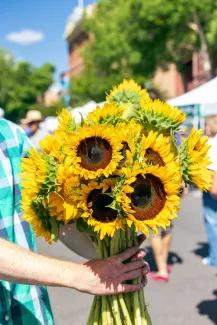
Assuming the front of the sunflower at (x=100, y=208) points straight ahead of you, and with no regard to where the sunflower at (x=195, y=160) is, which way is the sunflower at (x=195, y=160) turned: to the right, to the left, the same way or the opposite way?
to the left

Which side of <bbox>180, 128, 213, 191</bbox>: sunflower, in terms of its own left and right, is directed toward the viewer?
right

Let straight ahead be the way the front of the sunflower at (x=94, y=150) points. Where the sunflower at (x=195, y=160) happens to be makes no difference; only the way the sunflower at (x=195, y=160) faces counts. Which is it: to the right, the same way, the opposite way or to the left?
to the left

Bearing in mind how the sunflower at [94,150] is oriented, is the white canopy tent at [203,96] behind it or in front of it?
behind

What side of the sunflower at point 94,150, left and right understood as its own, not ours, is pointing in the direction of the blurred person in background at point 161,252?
back

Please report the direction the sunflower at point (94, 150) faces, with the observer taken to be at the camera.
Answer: facing the viewer

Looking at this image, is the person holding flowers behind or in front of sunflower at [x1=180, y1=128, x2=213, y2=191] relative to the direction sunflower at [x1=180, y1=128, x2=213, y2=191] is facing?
behind
